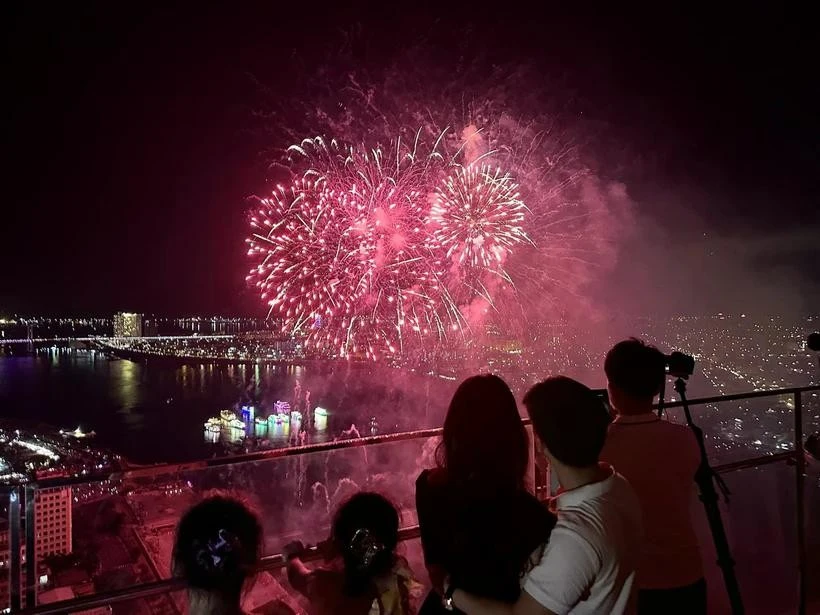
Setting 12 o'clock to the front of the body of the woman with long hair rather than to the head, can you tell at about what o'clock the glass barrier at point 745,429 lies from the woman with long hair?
The glass barrier is roughly at 1 o'clock from the woman with long hair.

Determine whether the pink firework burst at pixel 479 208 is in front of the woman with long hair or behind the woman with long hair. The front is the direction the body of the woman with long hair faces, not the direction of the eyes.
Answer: in front

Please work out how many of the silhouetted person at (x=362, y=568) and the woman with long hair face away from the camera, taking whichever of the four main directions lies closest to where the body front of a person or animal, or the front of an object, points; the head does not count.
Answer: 2

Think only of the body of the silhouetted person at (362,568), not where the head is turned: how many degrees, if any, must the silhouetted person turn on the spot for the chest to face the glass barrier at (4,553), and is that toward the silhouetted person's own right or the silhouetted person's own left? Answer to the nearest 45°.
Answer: approximately 45° to the silhouetted person's own left

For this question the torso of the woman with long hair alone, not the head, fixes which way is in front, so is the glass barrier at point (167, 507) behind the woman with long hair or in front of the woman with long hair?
in front

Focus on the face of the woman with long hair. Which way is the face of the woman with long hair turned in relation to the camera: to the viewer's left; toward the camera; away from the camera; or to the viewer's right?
away from the camera

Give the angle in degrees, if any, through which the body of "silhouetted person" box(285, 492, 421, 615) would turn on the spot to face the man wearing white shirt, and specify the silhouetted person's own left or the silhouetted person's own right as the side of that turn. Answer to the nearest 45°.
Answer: approximately 135° to the silhouetted person's own right

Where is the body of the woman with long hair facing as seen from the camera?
away from the camera

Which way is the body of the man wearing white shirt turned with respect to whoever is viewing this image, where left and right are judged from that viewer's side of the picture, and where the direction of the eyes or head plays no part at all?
facing away from the viewer and to the left of the viewer

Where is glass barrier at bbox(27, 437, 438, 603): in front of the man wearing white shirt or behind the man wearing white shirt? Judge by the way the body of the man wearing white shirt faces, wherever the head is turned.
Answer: in front

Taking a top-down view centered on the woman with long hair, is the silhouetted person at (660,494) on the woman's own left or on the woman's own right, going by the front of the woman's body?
on the woman's own right

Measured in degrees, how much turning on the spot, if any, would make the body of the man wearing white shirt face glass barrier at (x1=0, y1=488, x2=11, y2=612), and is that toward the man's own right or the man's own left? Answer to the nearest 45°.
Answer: approximately 45° to the man's own left

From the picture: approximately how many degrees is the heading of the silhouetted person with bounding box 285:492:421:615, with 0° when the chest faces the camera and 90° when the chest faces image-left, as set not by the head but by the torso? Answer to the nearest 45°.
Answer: approximately 180°
